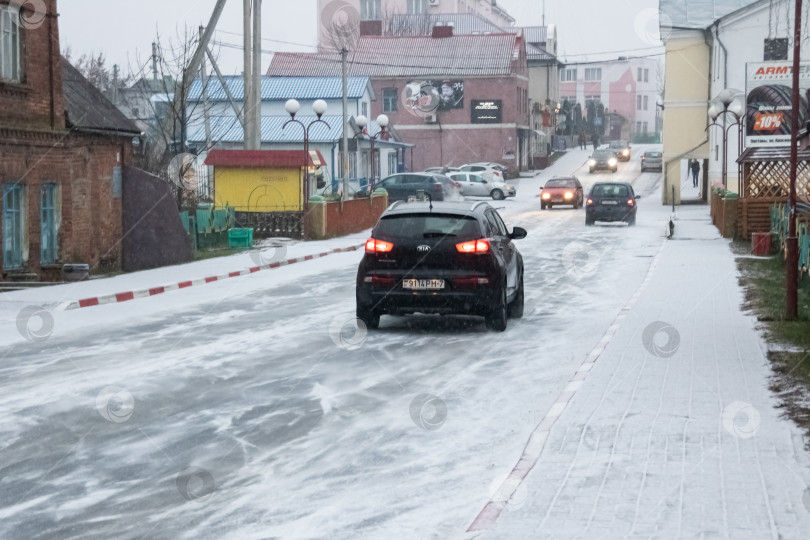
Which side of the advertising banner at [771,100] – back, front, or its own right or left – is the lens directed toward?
front

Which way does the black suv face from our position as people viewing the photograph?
facing away from the viewer

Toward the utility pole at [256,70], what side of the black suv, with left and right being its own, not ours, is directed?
front

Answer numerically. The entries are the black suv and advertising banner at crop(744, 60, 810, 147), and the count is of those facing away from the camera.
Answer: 1

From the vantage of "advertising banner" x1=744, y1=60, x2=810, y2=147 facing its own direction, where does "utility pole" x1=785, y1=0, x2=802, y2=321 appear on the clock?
The utility pole is roughly at 12 o'clock from the advertising banner.

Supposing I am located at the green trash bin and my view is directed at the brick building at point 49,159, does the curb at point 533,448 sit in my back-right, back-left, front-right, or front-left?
front-left

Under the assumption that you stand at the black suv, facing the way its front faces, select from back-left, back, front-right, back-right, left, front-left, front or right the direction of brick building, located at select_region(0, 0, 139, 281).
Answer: front-left
